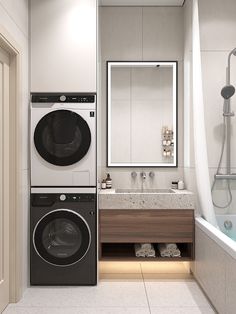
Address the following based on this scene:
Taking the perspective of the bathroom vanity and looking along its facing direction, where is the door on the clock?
The door is roughly at 2 o'clock from the bathroom vanity.

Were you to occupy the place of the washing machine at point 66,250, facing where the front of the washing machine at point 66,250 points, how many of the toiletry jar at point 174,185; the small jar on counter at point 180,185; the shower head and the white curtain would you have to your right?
0

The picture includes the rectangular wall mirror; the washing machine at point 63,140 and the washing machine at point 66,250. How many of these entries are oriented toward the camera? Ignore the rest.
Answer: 3

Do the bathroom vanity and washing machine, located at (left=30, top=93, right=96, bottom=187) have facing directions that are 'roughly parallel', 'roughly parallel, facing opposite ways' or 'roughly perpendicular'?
roughly parallel

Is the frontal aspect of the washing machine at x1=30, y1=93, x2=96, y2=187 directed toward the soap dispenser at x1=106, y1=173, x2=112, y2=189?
no

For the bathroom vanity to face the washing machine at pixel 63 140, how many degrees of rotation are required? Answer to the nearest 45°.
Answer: approximately 90° to its right

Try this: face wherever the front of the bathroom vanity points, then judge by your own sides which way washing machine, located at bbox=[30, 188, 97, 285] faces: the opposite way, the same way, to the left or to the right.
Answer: the same way

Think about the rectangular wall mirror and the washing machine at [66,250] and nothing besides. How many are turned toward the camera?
2

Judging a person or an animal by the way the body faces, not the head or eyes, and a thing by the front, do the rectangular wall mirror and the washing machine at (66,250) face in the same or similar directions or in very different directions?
same or similar directions

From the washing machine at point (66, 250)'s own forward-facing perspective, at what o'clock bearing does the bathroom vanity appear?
The bathroom vanity is roughly at 9 o'clock from the washing machine.

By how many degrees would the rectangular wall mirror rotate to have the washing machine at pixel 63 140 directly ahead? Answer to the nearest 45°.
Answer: approximately 45° to its right

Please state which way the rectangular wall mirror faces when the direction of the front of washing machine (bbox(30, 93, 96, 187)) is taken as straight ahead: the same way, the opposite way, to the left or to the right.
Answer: the same way

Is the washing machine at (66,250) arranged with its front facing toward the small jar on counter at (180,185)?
no

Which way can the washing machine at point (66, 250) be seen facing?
toward the camera

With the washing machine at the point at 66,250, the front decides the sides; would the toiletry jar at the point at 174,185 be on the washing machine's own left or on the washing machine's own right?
on the washing machine's own left

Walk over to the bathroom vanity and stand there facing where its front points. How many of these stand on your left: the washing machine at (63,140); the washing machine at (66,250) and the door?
0

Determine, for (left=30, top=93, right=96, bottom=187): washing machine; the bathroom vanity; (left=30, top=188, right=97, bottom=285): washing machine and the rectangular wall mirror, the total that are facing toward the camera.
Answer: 4

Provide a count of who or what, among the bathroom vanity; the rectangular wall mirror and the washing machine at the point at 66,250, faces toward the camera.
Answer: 3
